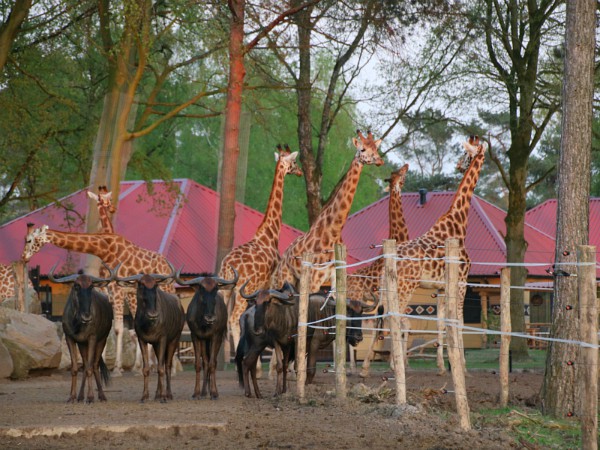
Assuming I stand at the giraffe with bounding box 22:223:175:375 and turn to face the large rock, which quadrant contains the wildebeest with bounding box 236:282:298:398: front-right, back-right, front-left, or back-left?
back-left

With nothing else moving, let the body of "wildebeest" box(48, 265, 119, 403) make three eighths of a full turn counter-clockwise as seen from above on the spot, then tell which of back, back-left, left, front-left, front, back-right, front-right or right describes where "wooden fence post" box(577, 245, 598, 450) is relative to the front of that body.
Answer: right

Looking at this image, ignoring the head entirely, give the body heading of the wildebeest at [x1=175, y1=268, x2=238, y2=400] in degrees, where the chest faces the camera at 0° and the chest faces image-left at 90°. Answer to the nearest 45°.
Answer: approximately 0°

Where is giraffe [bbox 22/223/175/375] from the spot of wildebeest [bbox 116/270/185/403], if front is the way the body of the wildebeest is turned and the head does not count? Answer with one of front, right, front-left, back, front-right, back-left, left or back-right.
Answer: back

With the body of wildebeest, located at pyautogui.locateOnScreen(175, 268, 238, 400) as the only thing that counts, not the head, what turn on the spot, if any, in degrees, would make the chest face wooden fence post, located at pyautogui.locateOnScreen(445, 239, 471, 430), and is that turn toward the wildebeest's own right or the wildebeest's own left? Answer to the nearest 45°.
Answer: approximately 45° to the wildebeest's own left

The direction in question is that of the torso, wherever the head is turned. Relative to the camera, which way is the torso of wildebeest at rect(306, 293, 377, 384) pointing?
to the viewer's right

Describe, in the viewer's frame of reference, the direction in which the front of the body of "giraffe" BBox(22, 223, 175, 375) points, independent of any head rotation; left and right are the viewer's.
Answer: facing to the left of the viewer
